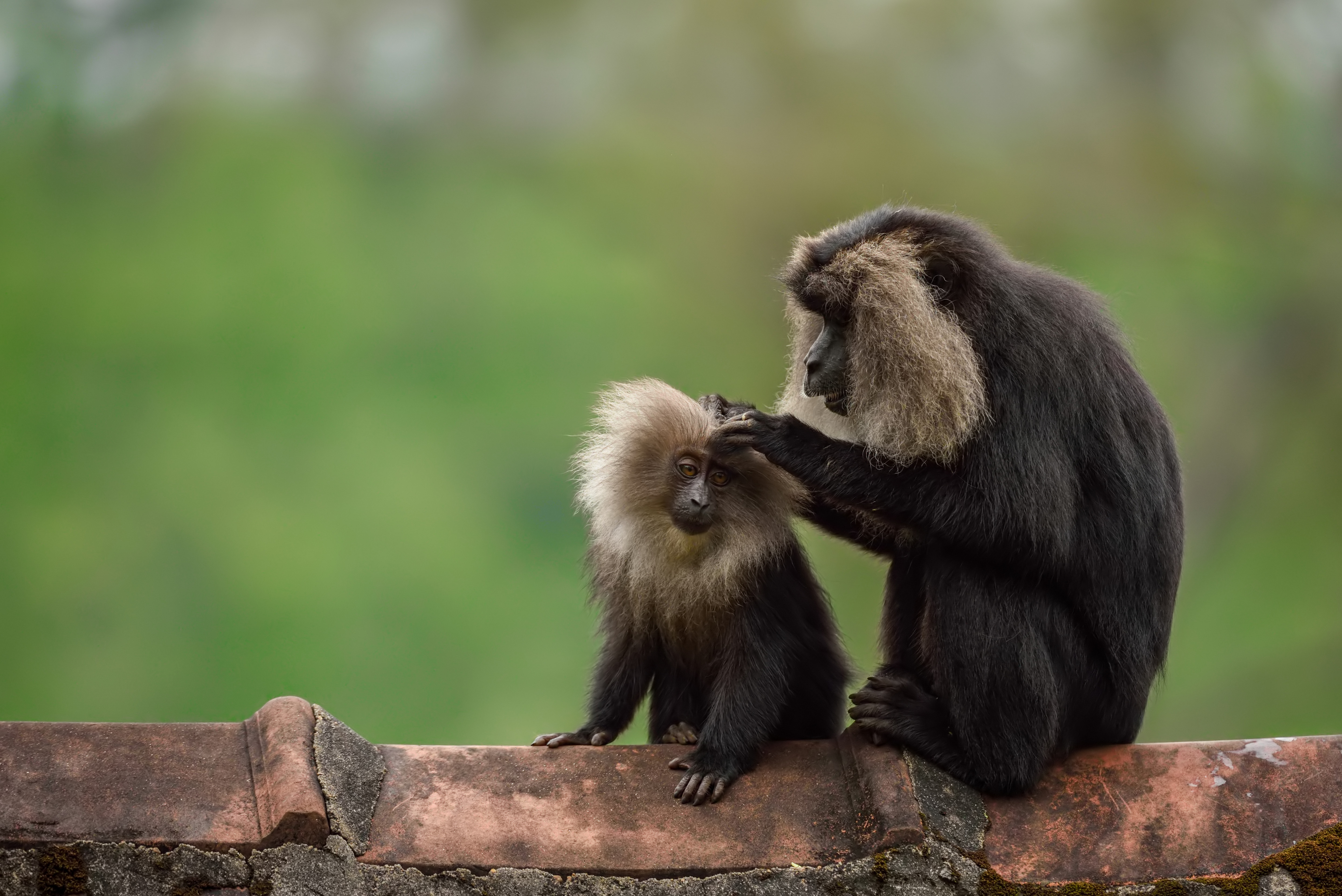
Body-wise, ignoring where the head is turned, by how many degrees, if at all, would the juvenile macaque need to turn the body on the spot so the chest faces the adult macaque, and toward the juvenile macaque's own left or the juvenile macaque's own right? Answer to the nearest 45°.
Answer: approximately 90° to the juvenile macaque's own left

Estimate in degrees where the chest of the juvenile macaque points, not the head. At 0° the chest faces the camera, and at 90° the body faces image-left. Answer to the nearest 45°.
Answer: approximately 45°

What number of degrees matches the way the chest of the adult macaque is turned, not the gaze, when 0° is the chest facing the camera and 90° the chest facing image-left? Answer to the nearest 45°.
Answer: approximately 90°

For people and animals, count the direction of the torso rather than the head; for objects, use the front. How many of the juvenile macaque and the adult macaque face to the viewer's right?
0
